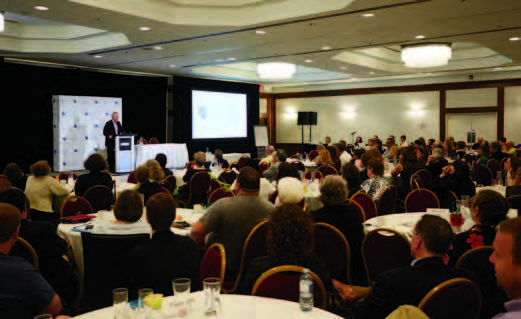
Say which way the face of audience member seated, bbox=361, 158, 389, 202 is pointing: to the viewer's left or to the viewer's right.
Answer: to the viewer's left

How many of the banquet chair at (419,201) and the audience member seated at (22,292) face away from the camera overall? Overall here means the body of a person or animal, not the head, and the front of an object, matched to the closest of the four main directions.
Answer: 1

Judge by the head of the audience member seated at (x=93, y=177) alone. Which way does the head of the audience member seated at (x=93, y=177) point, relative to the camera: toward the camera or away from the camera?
away from the camera

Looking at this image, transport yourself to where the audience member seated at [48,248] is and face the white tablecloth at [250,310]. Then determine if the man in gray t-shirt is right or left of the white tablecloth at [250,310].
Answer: left

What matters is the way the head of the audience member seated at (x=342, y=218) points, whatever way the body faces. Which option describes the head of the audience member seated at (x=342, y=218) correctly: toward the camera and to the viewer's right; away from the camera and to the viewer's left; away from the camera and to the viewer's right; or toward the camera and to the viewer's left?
away from the camera and to the viewer's left

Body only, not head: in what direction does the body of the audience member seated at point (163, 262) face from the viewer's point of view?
away from the camera

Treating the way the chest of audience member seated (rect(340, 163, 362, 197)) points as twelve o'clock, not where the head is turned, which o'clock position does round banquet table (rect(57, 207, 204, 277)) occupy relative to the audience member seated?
The round banquet table is roughly at 9 o'clock from the audience member seated.

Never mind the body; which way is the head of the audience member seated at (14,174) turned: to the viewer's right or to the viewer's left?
to the viewer's right

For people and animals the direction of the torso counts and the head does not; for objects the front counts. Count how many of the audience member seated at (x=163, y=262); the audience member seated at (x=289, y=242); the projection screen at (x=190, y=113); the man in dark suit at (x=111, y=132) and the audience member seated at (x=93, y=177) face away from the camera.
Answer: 3
